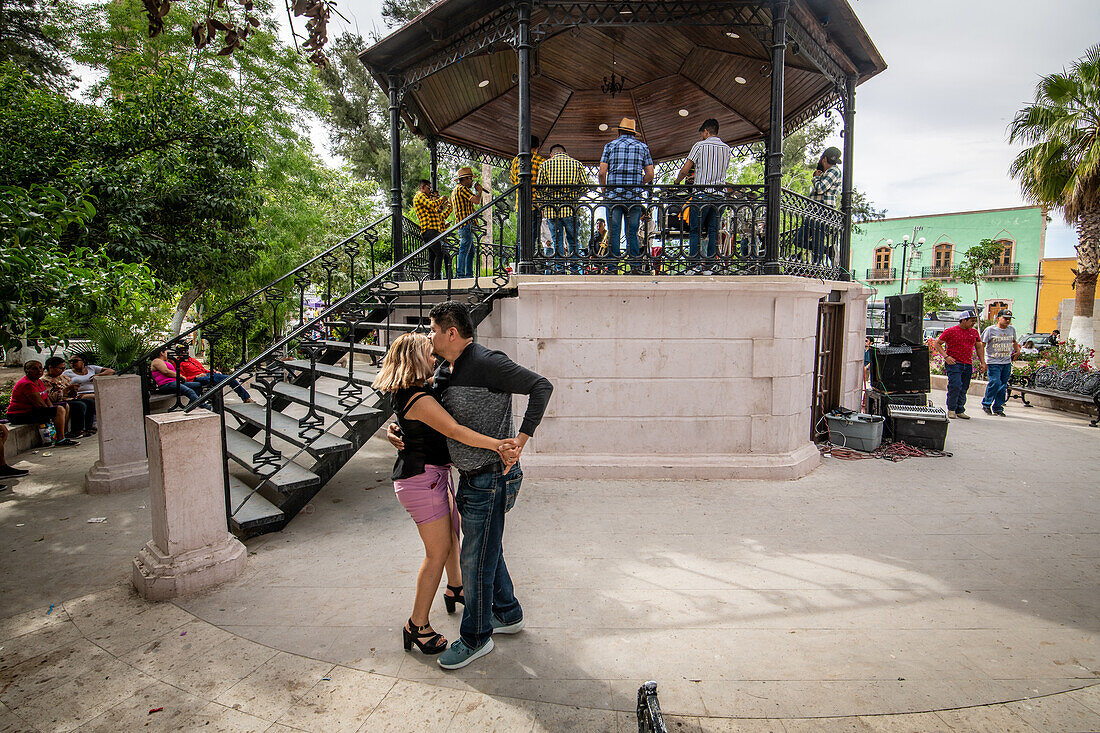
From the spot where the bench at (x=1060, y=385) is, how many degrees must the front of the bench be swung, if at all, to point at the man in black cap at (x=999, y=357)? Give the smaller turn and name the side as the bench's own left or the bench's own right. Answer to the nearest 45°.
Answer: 0° — it already faces them

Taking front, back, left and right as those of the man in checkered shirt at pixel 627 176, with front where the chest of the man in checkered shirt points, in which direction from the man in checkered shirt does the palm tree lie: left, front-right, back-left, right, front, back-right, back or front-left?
front-right

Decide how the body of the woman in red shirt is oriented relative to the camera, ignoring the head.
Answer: to the viewer's right

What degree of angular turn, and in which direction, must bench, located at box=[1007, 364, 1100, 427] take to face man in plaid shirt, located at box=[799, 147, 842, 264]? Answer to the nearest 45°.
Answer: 0° — it already faces them

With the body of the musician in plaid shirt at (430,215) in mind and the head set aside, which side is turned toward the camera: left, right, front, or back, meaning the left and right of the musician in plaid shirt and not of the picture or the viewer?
right

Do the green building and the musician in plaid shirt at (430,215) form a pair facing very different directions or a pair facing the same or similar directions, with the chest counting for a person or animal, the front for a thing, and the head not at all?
very different directions

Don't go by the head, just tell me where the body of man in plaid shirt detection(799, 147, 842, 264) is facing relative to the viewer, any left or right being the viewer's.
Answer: facing to the left of the viewer

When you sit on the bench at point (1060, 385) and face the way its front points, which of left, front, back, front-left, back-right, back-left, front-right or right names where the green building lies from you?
back-right

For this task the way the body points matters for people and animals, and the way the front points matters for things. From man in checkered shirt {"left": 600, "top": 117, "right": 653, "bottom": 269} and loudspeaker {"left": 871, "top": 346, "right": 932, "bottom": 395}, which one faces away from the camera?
the man in checkered shirt

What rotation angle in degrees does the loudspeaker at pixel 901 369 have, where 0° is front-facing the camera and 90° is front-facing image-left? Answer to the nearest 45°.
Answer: approximately 0°

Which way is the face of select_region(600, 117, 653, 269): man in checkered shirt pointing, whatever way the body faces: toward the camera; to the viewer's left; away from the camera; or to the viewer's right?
away from the camera

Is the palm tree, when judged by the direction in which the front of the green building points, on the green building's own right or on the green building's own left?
on the green building's own left

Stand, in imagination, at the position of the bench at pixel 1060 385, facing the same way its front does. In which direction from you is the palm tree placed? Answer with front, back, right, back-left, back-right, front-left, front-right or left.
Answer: back-right
